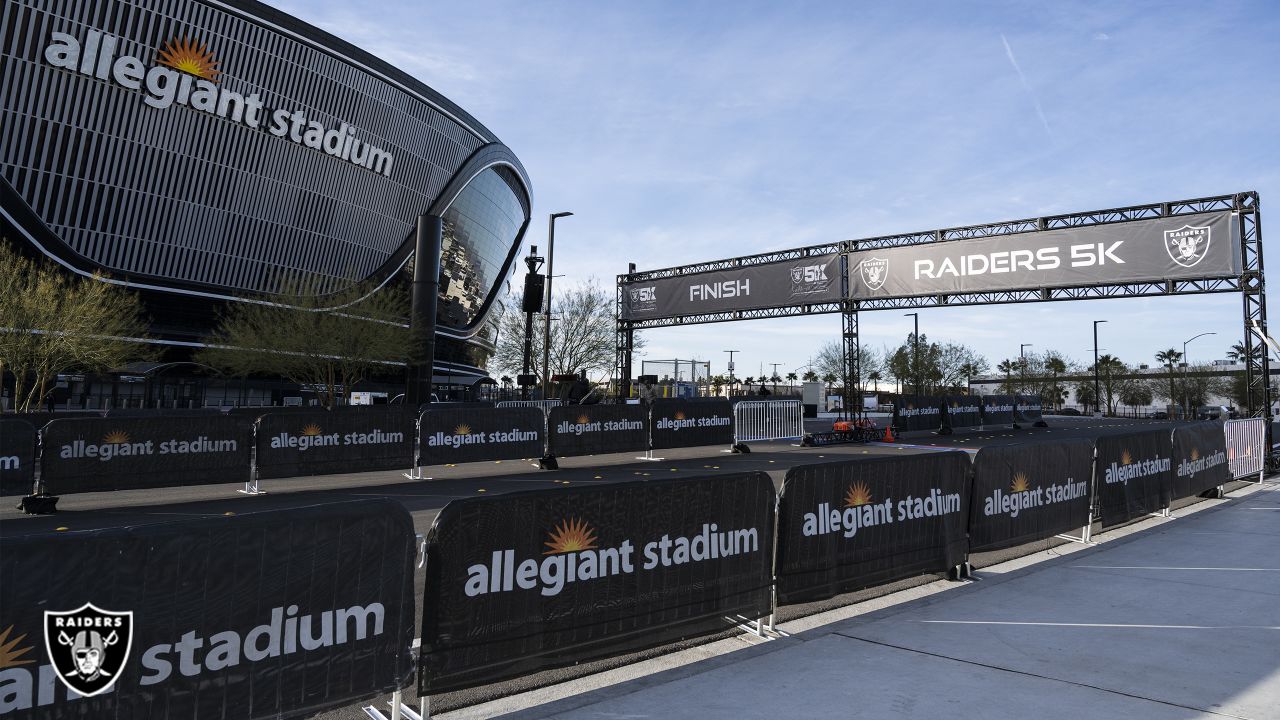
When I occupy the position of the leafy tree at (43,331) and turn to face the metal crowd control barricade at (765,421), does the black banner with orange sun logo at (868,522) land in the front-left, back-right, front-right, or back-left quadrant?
front-right

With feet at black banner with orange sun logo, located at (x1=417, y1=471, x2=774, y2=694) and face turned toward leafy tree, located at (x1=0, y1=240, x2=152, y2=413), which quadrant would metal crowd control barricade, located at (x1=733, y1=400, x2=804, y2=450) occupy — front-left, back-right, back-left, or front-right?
front-right

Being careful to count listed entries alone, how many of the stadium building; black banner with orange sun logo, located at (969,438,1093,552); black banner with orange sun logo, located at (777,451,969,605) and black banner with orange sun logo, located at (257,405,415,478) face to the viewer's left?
0

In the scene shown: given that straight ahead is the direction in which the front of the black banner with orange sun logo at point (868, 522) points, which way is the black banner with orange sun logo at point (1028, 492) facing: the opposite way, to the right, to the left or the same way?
the same way

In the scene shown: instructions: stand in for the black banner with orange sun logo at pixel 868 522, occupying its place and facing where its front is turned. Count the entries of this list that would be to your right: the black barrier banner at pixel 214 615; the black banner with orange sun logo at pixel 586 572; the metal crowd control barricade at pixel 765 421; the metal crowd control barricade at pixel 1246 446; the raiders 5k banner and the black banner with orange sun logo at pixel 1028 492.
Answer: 2

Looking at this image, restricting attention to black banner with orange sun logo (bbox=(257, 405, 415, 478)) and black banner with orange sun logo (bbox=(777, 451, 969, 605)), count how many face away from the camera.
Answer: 0

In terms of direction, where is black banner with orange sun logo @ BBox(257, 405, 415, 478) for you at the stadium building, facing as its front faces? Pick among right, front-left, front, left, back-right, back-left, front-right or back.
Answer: front-right

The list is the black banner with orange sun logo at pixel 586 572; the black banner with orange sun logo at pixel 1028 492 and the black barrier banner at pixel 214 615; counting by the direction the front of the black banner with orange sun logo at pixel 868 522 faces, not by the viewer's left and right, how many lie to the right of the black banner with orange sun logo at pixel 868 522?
2

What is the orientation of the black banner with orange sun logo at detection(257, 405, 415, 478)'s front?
toward the camera

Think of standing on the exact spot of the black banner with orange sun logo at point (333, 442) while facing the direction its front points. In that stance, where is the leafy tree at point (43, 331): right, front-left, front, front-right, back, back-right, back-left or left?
back-right

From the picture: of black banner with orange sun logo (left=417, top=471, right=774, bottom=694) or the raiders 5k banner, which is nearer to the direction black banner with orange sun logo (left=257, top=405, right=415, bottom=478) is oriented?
the black banner with orange sun logo

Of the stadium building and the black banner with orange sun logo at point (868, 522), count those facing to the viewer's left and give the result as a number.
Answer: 0

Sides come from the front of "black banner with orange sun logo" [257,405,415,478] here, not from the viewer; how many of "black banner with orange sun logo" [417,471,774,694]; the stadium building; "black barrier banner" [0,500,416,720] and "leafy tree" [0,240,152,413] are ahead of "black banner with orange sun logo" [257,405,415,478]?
2

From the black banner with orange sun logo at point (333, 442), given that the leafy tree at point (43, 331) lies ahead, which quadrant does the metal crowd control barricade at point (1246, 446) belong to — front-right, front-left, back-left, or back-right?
back-right

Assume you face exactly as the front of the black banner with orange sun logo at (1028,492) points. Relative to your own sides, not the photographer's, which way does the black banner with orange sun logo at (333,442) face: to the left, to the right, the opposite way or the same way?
the same way

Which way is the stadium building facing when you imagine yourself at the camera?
facing the viewer and to the right of the viewer

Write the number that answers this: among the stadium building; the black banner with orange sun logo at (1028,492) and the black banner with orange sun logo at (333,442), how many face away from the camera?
0

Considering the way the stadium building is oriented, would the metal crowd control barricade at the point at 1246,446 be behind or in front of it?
in front
